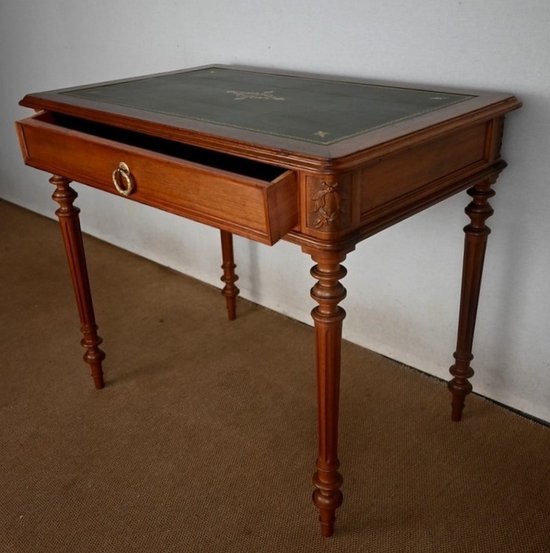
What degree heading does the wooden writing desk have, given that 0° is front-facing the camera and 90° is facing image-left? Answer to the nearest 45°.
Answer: approximately 45°
